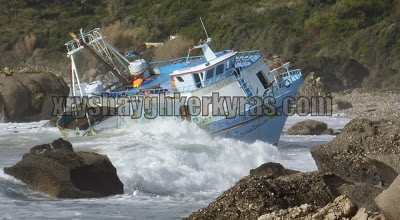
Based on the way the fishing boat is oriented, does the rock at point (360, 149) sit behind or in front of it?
in front

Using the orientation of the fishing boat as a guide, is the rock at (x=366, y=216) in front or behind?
in front

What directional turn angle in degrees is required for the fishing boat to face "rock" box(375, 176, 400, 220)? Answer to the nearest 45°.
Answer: approximately 45° to its right

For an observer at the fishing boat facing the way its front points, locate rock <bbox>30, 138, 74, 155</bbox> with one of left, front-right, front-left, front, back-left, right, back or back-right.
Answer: right

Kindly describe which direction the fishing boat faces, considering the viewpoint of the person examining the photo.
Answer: facing the viewer and to the right of the viewer

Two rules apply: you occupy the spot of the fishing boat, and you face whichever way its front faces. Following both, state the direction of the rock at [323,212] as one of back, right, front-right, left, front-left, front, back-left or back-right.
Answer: front-right

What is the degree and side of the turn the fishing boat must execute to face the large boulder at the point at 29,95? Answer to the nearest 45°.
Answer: approximately 180°

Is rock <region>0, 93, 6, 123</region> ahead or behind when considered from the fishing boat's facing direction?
behind

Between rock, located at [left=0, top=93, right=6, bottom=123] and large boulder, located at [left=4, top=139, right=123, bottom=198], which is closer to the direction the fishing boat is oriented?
the large boulder
